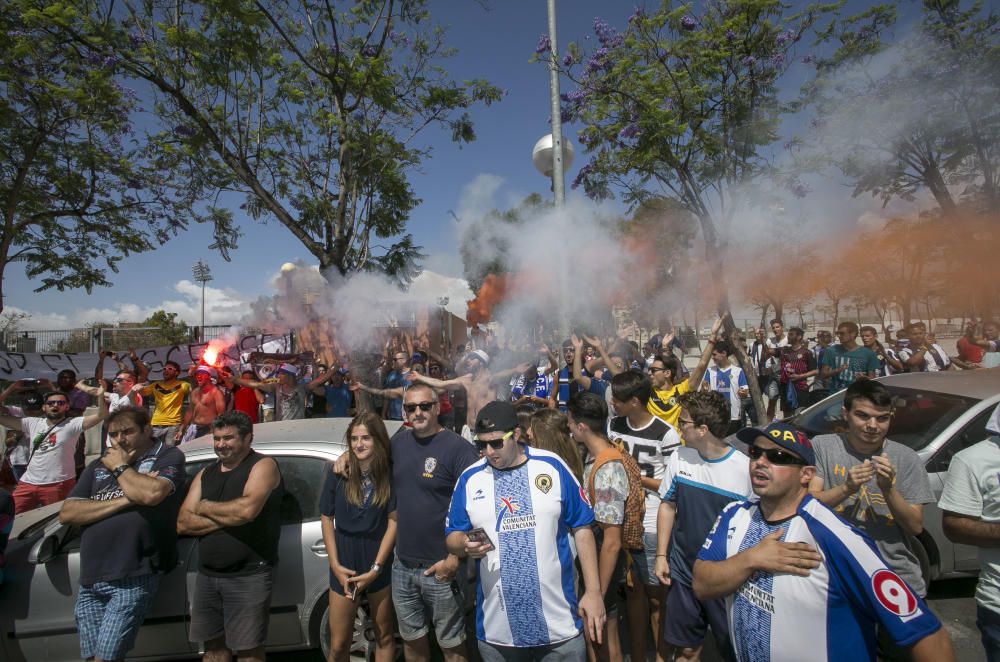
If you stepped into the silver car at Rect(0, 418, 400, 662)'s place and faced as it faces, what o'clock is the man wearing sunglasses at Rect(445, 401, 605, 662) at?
The man wearing sunglasses is roughly at 8 o'clock from the silver car.

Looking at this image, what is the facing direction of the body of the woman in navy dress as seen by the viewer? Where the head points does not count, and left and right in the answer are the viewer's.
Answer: facing the viewer

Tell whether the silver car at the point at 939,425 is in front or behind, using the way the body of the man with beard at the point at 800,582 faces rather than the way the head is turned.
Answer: behind

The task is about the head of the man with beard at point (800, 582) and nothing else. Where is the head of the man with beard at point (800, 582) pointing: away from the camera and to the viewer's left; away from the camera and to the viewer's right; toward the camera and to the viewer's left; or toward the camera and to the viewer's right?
toward the camera and to the viewer's left

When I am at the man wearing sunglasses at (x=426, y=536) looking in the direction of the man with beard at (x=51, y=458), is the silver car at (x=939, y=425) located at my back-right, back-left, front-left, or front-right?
back-right

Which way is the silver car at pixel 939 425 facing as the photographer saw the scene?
facing the viewer and to the left of the viewer

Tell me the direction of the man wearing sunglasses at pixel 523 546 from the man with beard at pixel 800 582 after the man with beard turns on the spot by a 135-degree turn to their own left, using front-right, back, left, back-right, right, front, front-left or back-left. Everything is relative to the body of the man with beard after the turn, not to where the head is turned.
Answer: back

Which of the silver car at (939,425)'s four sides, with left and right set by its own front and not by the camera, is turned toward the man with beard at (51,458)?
front

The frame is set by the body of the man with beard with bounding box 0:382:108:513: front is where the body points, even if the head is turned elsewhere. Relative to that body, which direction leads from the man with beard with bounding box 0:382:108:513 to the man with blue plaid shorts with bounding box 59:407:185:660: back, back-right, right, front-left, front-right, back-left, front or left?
front

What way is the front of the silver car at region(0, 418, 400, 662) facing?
to the viewer's left

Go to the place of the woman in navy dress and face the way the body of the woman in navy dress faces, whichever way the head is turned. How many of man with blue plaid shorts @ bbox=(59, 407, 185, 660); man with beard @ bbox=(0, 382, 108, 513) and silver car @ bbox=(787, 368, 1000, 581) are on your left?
1

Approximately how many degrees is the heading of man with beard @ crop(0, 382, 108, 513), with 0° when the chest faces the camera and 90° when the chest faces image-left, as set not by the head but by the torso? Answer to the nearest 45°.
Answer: approximately 0°

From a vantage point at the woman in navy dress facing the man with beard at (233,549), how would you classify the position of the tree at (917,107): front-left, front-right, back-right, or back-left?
back-right

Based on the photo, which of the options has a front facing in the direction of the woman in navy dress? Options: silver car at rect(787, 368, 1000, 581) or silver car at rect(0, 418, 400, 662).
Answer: silver car at rect(787, 368, 1000, 581)
